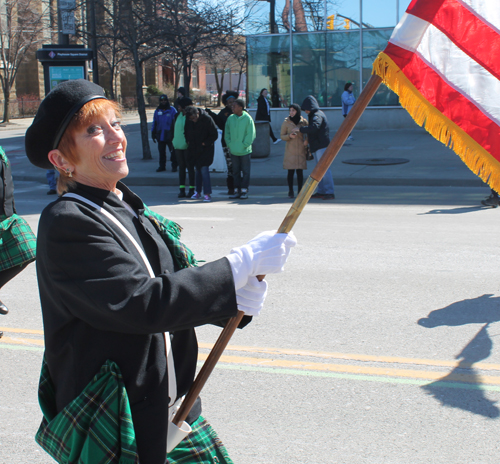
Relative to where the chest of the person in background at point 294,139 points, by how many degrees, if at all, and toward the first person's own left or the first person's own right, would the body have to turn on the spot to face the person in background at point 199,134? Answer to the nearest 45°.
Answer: approximately 90° to the first person's own right

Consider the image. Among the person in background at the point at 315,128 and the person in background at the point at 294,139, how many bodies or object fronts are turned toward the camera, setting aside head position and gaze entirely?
1

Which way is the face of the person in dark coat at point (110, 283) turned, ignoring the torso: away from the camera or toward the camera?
toward the camera

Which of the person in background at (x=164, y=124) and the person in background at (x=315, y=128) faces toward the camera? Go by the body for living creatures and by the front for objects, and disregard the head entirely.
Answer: the person in background at (x=164, y=124)

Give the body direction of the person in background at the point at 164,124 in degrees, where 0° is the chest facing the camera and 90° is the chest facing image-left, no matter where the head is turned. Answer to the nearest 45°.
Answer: approximately 0°

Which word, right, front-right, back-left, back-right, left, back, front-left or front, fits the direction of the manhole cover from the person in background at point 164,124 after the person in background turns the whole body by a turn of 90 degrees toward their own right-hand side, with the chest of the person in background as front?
back

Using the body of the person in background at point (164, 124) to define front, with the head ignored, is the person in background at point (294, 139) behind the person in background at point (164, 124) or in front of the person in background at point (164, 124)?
in front

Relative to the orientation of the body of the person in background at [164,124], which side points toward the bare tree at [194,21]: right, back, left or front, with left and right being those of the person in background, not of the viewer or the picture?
back

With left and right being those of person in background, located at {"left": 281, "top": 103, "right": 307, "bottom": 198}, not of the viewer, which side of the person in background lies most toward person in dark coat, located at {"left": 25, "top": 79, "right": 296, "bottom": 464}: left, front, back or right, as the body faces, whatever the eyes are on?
front

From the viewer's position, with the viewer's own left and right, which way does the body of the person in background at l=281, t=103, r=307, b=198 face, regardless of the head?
facing the viewer

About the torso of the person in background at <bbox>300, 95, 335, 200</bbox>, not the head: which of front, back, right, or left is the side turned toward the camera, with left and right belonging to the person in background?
left

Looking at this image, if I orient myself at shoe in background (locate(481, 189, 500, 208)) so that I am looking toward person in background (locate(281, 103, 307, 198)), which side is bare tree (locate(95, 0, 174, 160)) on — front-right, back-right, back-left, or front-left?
front-right

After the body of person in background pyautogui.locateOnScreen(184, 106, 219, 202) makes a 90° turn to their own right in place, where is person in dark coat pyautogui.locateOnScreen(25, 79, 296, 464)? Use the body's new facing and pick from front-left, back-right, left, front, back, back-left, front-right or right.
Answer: back-left
